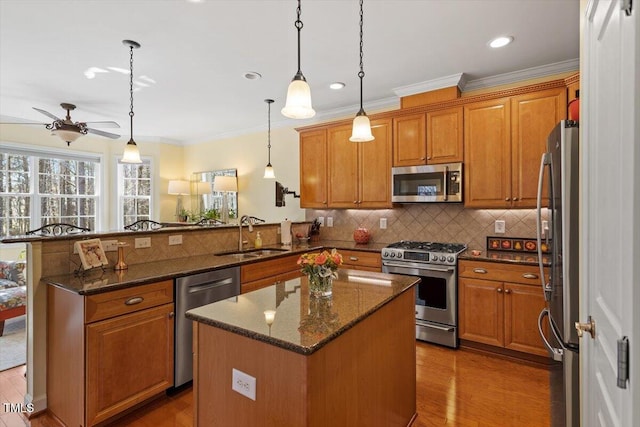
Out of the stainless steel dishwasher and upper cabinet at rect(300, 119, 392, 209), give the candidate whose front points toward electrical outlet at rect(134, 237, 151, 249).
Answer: the upper cabinet

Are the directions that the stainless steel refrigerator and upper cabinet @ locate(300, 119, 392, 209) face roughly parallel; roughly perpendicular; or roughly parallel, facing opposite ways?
roughly perpendicular

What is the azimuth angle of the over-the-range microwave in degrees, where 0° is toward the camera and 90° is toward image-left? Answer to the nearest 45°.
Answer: approximately 0°

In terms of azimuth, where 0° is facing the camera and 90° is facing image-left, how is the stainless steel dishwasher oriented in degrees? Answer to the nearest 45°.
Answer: approximately 315°

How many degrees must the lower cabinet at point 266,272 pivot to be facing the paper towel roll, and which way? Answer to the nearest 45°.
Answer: approximately 135° to its left

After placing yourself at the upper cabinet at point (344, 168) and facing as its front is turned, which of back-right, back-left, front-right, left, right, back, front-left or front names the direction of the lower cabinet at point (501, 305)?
left

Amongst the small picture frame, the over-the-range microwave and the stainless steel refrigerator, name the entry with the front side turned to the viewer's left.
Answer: the stainless steel refrigerator

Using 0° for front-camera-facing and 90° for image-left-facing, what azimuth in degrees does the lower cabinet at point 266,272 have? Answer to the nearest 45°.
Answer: approximately 315°

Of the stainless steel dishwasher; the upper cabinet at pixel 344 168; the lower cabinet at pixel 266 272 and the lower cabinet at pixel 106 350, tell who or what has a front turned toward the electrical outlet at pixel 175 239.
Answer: the upper cabinet

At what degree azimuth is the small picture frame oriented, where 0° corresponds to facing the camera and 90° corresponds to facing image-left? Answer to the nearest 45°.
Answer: approximately 315°

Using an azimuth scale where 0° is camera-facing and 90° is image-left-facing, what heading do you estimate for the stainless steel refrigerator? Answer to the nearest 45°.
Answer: approximately 90°

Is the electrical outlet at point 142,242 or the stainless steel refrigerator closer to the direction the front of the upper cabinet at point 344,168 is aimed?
the electrical outlet
